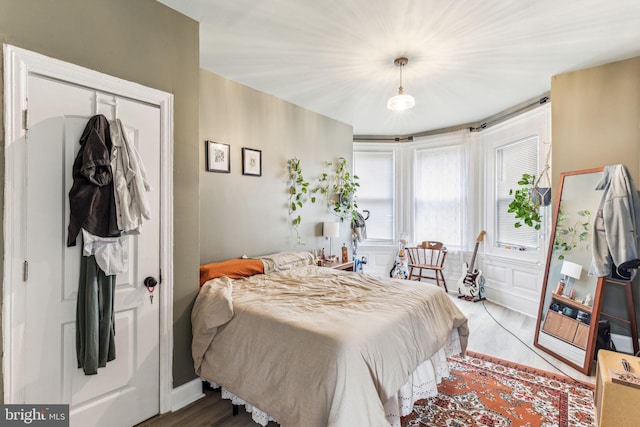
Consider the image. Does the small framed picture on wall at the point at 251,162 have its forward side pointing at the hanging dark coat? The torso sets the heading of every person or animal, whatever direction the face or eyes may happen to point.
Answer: no

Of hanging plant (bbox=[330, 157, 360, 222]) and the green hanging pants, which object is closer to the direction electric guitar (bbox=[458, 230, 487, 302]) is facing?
the green hanging pants

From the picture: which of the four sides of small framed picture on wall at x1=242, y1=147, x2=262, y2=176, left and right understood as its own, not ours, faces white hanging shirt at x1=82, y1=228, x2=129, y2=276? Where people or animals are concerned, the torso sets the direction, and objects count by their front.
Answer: right

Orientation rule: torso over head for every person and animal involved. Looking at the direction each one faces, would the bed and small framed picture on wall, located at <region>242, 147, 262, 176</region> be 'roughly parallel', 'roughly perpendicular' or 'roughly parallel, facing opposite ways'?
roughly parallel

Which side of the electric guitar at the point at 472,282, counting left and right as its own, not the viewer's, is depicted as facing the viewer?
front

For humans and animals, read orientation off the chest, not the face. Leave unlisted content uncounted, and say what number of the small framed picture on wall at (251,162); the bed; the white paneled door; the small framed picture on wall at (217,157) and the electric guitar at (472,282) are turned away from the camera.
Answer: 0

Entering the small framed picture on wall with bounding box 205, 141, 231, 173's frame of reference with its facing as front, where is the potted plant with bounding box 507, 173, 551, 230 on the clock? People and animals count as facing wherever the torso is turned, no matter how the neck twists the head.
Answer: The potted plant is roughly at 11 o'clock from the small framed picture on wall.

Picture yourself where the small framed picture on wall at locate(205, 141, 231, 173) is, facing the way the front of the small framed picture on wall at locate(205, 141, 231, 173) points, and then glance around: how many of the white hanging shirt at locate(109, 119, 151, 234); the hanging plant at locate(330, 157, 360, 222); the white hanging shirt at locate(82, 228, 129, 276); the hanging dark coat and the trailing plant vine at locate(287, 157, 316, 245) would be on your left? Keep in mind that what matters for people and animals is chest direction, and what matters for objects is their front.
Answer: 2

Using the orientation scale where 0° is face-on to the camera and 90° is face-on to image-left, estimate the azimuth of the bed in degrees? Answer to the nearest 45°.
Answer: approximately 315°

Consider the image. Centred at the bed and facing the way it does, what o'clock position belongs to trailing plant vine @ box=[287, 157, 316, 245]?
The trailing plant vine is roughly at 7 o'clock from the bed.

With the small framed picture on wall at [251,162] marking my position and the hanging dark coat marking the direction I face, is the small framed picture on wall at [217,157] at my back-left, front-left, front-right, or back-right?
front-right

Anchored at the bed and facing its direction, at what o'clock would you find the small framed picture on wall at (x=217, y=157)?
The small framed picture on wall is roughly at 6 o'clock from the bed.

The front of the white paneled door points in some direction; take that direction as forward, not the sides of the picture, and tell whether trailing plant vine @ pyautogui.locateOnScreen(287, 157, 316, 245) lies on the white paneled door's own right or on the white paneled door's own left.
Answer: on the white paneled door's own left

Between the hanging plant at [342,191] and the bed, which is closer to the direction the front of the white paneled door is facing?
the bed

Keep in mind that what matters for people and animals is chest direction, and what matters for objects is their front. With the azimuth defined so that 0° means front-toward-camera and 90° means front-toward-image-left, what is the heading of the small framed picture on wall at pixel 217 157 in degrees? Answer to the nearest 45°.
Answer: approximately 315°

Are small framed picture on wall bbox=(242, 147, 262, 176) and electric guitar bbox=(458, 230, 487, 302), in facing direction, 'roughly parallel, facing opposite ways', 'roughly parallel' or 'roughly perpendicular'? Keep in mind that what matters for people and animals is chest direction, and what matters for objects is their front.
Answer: roughly perpendicular

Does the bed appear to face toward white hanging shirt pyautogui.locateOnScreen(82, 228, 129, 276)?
no

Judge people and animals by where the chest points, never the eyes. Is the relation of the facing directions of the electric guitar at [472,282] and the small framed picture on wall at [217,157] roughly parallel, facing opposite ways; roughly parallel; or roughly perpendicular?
roughly perpendicular

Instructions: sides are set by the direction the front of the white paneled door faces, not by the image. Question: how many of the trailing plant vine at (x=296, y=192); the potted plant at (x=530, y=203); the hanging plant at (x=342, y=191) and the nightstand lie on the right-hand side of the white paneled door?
0
